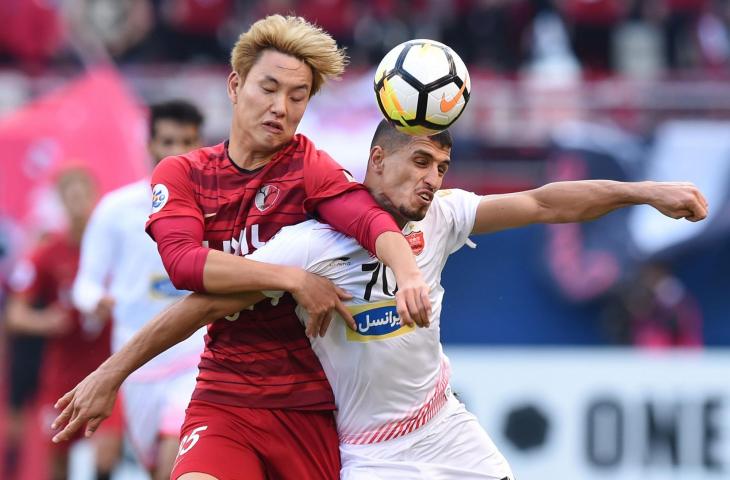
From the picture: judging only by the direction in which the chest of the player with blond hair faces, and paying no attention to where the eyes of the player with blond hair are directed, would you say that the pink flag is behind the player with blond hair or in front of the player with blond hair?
behind

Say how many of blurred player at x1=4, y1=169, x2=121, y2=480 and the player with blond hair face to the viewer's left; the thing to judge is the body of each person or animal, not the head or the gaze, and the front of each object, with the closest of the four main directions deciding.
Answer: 0

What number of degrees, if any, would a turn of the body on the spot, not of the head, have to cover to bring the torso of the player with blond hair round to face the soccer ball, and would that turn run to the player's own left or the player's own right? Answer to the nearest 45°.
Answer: approximately 90° to the player's own left

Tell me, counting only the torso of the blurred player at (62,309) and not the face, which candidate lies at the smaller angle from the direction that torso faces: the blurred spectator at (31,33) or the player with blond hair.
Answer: the player with blond hair

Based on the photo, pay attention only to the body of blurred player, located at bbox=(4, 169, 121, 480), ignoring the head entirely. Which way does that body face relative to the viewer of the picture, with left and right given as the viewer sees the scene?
facing the viewer and to the right of the viewer

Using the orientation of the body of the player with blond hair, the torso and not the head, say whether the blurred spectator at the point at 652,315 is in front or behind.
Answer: behind

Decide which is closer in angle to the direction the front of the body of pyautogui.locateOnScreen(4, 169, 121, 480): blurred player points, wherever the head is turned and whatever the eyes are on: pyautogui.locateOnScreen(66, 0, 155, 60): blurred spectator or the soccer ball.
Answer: the soccer ball

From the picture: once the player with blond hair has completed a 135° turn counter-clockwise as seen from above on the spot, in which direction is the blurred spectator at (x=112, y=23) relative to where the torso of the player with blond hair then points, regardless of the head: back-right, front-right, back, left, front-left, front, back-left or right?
front-left

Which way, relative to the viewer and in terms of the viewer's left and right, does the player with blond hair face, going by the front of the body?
facing the viewer

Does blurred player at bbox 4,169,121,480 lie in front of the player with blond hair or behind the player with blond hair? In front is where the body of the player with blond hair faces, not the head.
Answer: behind
